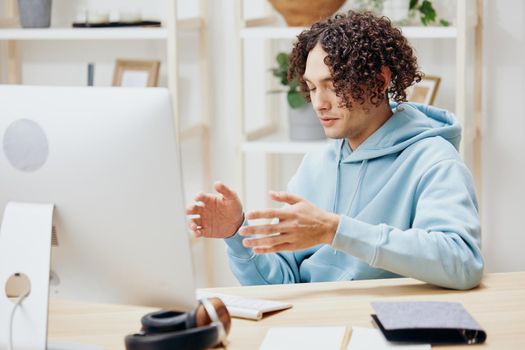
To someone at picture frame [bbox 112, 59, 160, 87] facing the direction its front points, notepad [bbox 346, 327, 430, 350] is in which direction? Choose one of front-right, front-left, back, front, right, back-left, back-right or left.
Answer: front

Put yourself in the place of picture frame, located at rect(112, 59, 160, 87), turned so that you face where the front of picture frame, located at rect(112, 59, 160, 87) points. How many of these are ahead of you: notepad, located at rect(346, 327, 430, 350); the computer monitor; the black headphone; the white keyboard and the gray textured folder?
5

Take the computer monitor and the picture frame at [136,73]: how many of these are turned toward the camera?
1

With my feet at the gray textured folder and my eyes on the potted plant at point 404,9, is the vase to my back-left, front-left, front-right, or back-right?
front-left

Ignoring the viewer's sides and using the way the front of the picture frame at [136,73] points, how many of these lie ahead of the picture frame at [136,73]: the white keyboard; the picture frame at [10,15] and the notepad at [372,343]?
2

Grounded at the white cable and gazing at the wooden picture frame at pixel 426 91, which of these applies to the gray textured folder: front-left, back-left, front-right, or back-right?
front-right

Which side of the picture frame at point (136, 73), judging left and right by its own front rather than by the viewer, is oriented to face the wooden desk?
front

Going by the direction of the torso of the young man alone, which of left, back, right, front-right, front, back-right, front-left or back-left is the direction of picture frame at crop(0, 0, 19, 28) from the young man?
right

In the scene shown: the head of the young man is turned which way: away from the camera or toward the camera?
toward the camera

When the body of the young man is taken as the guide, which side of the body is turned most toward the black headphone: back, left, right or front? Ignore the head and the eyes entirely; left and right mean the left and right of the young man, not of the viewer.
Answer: front

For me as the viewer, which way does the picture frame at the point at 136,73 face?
facing the viewer

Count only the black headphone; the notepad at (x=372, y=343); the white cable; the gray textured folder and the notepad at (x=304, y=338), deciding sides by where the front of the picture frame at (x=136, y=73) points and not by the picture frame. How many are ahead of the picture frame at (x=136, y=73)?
5

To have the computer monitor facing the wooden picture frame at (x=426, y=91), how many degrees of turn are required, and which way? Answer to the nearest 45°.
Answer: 0° — it already faces it

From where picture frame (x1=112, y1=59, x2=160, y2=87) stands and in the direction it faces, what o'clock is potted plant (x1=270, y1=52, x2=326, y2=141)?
The potted plant is roughly at 10 o'clock from the picture frame.

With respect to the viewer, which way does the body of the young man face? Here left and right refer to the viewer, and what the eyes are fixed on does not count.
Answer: facing the viewer and to the left of the viewer

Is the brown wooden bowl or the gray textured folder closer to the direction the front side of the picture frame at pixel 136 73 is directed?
the gray textured folder
